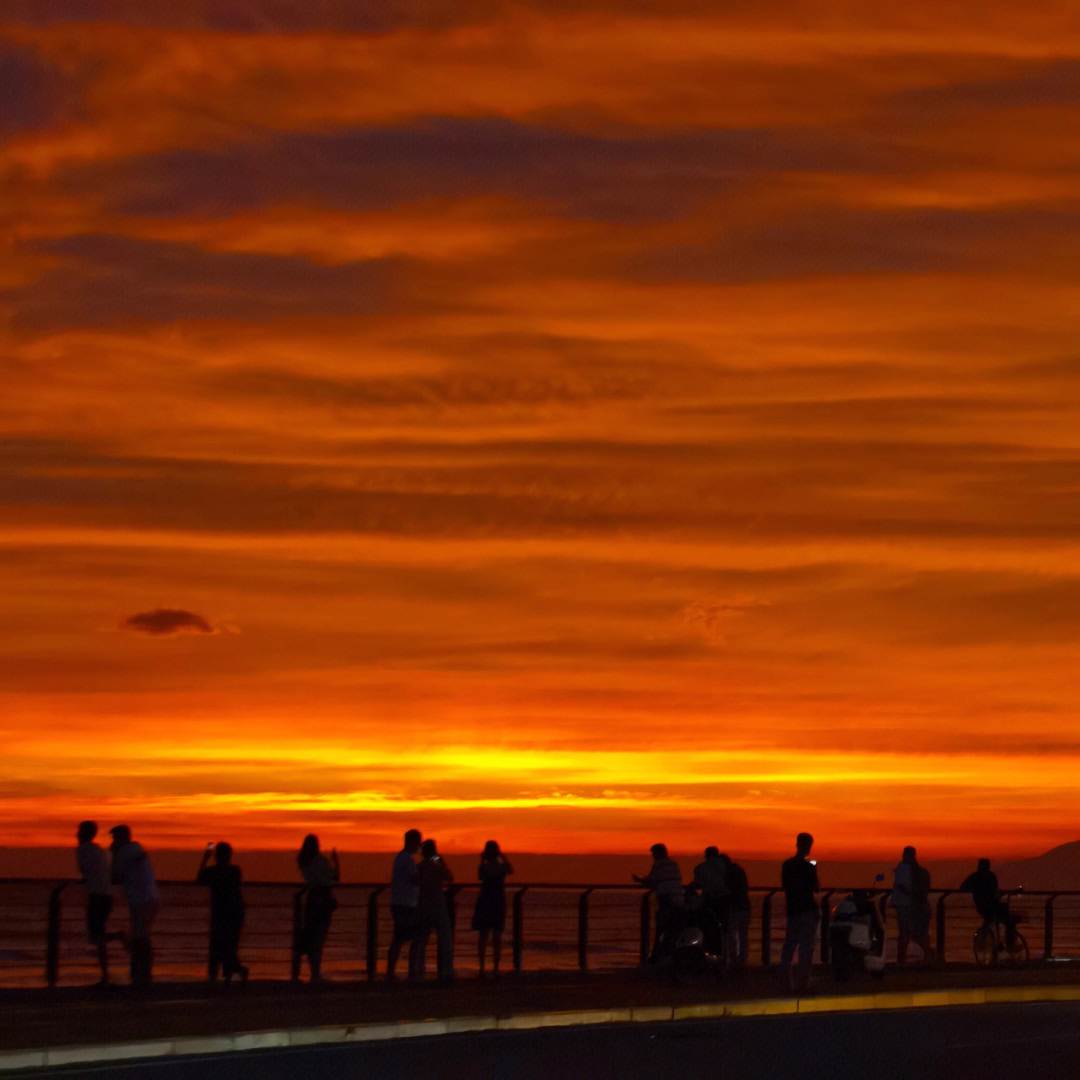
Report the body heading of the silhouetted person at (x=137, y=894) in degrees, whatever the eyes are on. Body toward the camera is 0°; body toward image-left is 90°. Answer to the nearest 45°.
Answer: approximately 90°

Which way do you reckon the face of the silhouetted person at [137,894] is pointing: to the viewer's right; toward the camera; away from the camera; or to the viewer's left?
to the viewer's left

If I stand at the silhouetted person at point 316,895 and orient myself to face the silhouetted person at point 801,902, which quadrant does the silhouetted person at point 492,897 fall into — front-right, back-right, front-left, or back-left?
front-left

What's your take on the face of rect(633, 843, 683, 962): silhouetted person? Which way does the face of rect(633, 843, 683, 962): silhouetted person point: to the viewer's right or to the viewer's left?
to the viewer's left

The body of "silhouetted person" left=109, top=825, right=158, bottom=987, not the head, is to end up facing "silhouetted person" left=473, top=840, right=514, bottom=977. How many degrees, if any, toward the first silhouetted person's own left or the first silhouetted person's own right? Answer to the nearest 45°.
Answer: approximately 135° to the first silhouetted person's own right

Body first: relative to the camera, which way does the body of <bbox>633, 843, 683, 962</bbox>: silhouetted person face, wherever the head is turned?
to the viewer's left

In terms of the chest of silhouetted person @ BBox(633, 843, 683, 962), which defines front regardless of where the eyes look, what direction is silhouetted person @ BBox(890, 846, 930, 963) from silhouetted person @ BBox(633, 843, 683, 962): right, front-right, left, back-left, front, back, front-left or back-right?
back-right
